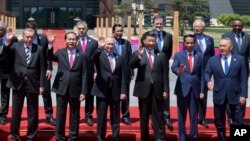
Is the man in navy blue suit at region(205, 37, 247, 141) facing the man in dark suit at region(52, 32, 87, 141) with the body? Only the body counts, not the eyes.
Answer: no

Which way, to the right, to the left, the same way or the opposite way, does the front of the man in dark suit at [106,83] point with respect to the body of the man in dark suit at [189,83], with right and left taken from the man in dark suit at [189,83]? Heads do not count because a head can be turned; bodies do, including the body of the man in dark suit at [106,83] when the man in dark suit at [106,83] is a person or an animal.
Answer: the same way

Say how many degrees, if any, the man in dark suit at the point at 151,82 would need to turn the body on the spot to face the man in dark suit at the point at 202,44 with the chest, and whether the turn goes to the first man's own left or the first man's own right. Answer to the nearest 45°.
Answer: approximately 135° to the first man's own left

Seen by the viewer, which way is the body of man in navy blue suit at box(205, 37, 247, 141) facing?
toward the camera

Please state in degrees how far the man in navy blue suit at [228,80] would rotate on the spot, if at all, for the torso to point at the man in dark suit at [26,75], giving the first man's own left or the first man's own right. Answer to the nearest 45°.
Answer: approximately 90° to the first man's own right

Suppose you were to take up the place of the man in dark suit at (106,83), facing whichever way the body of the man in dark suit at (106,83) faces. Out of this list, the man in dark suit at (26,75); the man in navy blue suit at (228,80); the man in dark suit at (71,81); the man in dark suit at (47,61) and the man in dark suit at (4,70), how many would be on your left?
1

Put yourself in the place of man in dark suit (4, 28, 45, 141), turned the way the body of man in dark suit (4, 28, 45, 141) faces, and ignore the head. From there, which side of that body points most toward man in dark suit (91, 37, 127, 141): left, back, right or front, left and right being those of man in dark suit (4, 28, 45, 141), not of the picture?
left

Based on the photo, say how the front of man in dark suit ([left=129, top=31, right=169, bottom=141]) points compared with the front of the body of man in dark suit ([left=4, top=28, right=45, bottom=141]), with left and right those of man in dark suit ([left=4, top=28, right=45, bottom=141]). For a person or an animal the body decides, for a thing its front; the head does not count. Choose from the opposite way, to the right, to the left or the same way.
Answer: the same way

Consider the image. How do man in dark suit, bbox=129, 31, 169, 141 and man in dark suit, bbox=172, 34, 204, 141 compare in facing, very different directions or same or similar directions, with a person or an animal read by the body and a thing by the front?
same or similar directions

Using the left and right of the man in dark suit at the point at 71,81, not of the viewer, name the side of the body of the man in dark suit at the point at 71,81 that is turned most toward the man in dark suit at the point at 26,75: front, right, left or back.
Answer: right

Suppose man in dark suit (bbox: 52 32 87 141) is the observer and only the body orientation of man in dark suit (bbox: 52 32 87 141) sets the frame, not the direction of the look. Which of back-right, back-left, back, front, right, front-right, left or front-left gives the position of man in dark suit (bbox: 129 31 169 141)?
left

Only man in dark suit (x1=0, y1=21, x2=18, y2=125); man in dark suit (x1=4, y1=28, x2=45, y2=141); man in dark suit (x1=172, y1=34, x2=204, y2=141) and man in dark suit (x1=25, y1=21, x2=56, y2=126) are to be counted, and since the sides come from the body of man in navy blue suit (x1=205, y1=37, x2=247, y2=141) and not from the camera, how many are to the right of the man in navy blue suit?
4

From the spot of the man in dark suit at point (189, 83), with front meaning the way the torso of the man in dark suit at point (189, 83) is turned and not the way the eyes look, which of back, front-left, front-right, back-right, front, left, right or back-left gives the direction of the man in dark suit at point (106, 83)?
right

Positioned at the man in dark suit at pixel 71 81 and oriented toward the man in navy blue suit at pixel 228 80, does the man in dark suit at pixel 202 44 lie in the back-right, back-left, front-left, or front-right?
front-left

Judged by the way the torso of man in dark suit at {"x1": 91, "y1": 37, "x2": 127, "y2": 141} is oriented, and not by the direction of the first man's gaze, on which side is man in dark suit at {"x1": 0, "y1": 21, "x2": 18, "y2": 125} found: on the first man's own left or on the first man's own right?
on the first man's own right

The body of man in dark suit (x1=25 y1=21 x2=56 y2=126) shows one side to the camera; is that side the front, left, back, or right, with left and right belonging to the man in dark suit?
front

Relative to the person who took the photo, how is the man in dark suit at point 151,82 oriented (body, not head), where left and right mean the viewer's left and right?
facing the viewer

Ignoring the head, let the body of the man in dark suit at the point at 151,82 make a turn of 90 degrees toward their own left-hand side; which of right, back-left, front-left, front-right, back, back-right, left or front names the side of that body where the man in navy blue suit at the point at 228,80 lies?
front

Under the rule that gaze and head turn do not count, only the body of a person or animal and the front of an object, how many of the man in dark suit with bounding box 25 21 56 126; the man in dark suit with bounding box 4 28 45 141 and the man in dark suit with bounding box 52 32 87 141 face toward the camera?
3
